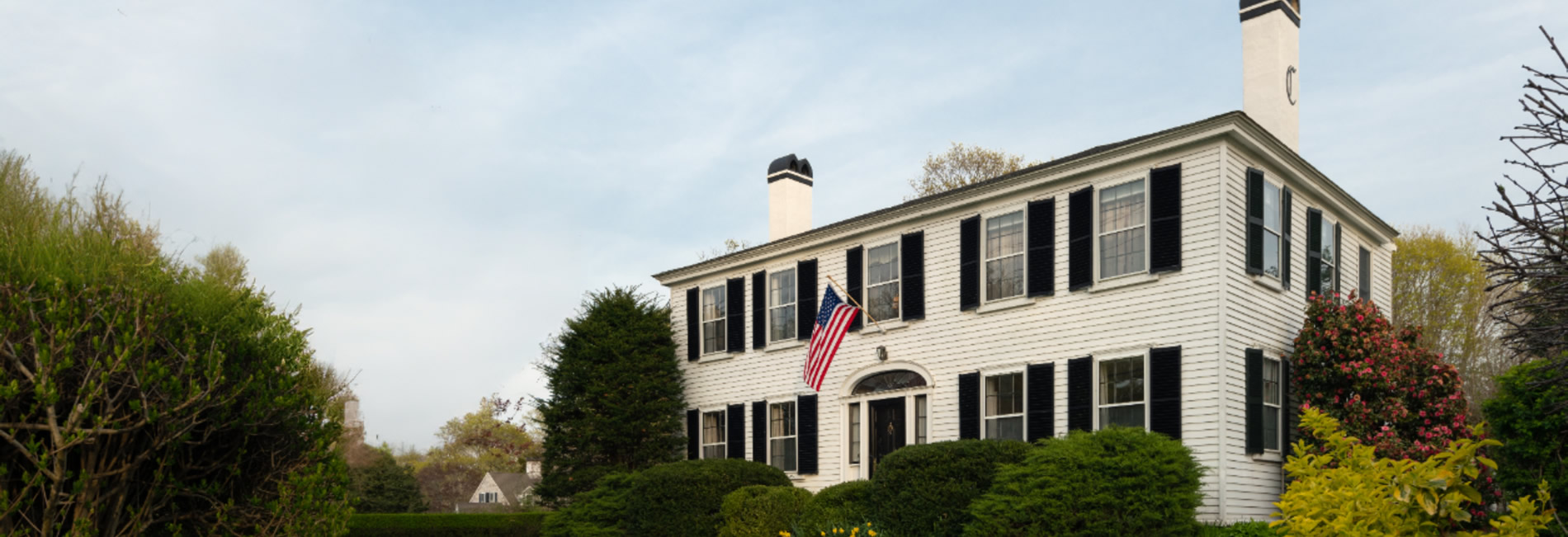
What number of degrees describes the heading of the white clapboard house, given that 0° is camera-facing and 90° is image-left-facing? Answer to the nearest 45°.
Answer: approximately 45°

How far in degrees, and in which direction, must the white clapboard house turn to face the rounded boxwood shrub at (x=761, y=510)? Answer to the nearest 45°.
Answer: approximately 45° to its right

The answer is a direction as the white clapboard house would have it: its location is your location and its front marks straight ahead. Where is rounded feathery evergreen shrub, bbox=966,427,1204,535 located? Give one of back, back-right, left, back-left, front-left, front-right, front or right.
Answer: front-left

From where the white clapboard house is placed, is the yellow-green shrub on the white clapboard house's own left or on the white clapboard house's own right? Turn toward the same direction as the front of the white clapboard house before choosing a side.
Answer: on the white clapboard house's own left
